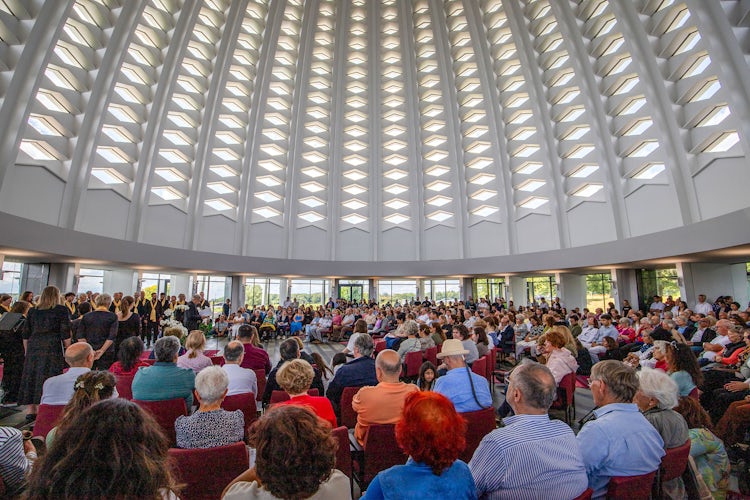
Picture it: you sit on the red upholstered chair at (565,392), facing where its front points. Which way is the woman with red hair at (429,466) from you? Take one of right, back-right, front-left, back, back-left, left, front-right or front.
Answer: back-left

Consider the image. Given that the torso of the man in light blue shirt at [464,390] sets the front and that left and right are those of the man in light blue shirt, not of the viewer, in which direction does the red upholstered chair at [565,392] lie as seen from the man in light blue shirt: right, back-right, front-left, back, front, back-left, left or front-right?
right

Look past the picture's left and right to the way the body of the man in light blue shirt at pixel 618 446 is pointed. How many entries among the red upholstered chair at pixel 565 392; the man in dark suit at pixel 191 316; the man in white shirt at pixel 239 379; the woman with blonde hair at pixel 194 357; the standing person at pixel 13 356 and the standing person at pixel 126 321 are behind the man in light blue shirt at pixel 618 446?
0

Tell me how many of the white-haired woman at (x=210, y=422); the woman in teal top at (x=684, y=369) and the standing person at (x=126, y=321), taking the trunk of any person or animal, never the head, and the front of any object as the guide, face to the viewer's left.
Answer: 1

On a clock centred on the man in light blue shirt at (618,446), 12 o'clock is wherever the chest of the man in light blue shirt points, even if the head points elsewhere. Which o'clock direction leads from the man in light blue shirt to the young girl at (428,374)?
The young girl is roughly at 12 o'clock from the man in light blue shirt.

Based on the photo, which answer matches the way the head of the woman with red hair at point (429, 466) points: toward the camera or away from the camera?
away from the camera

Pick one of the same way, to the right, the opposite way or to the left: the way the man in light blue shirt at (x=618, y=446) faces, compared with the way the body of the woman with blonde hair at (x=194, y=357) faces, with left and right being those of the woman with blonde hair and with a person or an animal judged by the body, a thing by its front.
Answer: the same way

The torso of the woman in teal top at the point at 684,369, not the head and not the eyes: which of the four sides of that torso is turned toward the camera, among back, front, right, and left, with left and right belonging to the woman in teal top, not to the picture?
left

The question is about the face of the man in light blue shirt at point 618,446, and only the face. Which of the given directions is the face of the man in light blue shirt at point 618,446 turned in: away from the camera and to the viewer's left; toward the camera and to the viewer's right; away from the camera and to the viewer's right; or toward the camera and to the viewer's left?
away from the camera and to the viewer's left

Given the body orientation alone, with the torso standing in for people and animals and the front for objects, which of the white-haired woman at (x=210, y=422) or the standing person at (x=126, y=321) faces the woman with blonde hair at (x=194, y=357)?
the white-haired woman

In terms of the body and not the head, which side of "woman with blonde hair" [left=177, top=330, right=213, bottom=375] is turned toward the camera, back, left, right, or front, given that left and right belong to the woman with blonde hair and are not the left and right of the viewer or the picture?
back

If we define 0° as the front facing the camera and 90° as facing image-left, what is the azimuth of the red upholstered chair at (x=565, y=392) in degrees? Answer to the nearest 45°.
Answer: approximately 135°

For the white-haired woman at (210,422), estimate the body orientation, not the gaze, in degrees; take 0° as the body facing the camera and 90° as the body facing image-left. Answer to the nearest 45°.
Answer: approximately 180°

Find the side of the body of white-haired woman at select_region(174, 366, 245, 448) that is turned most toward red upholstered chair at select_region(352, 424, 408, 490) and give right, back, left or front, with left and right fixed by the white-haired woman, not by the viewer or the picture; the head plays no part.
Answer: right

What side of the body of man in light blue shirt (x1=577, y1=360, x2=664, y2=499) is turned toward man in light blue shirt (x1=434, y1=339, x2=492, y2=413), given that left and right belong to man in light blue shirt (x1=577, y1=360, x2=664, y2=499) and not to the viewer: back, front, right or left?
front

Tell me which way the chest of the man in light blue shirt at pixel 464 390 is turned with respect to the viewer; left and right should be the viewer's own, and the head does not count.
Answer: facing away from the viewer and to the left of the viewer

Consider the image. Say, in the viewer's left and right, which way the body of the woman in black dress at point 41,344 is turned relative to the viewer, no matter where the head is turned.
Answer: facing away from the viewer

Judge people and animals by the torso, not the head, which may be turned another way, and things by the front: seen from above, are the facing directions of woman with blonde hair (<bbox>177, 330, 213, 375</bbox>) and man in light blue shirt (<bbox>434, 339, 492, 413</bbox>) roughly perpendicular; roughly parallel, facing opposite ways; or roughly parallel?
roughly parallel
